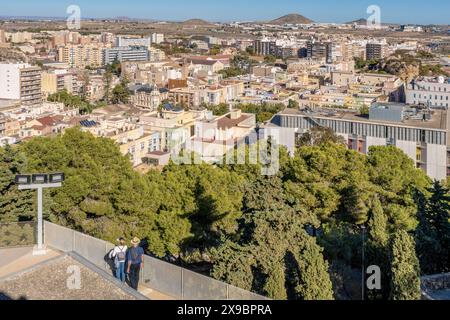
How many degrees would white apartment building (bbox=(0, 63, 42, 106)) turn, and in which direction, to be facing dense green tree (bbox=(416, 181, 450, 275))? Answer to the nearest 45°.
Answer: approximately 45° to its right

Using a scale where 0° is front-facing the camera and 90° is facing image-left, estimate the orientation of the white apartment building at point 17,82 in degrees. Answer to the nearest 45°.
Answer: approximately 315°

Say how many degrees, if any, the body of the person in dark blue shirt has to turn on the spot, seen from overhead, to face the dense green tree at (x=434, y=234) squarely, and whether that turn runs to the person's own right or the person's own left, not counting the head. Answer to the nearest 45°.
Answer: approximately 45° to the person's own right

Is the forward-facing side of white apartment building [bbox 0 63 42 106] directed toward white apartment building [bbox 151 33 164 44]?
no

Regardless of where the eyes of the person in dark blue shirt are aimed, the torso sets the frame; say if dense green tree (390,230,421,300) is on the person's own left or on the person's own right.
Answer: on the person's own right

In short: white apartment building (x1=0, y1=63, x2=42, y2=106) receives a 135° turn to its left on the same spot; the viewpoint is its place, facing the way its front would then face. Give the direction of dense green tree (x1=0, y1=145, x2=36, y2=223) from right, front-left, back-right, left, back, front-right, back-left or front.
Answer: back

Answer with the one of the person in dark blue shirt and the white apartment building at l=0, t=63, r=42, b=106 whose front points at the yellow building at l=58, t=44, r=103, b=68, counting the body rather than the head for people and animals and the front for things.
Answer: the person in dark blue shirt

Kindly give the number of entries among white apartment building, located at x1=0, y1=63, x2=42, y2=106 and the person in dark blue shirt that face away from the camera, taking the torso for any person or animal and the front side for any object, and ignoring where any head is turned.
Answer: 1

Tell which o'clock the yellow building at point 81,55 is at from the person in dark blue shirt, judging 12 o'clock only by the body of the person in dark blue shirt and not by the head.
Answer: The yellow building is roughly at 12 o'clock from the person in dark blue shirt.

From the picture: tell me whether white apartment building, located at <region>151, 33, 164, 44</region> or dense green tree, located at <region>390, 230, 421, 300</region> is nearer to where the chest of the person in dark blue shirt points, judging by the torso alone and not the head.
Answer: the white apartment building

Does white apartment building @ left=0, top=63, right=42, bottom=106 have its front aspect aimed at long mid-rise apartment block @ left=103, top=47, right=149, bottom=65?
no

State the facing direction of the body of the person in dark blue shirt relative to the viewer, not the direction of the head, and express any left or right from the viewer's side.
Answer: facing away from the viewer

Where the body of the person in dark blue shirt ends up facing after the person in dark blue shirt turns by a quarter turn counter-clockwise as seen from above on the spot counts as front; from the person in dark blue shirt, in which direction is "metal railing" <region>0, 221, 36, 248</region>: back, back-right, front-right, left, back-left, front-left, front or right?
front-right

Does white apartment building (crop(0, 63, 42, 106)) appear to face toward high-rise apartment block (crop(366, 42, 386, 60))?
no

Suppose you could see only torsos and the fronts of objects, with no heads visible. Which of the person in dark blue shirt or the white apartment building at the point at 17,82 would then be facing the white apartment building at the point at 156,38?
the person in dark blue shirt

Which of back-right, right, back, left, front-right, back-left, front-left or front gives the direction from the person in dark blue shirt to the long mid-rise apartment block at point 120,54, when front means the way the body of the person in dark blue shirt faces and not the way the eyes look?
front
